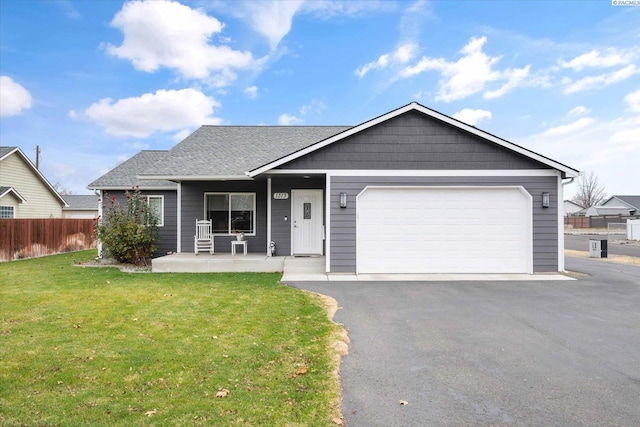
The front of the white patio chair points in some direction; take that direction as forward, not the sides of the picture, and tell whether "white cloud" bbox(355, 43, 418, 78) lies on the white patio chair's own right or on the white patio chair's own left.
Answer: on the white patio chair's own left

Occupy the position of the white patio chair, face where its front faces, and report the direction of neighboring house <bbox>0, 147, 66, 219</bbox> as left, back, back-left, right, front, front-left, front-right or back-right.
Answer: back-right

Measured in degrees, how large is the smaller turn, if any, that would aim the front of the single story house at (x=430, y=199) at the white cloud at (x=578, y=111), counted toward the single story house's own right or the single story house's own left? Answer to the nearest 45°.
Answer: approximately 135° to the single story house's own left

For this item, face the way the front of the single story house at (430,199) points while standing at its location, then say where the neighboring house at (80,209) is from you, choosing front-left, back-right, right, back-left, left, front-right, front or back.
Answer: back-right

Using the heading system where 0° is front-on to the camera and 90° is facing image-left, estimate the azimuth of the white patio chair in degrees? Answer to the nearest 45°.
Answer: approximately 0°

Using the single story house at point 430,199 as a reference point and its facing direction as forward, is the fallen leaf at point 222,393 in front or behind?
in front

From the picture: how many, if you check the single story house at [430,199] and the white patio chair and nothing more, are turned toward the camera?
2

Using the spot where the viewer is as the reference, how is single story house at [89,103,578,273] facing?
facing the viewer

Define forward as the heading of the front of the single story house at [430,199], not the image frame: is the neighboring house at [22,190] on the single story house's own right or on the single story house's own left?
on the single story house's own right
